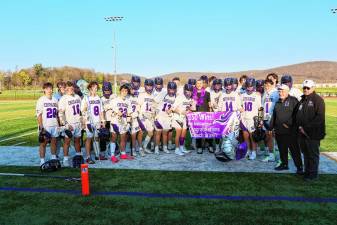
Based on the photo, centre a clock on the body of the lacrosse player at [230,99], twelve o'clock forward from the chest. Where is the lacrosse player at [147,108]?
the lacrosse player at [147,108] is roughly at 3 o'clock from the lacrosse player at [230,99].

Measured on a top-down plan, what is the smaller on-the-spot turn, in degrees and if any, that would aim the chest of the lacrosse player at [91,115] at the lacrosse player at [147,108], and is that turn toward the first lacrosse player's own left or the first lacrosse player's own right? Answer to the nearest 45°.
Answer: approximately 45° to the first lacrosse player's own left

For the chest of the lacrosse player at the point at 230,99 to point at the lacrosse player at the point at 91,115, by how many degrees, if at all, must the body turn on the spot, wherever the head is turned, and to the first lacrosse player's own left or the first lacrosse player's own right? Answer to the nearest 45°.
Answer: approximately 90° to the first lacrosse player's own right

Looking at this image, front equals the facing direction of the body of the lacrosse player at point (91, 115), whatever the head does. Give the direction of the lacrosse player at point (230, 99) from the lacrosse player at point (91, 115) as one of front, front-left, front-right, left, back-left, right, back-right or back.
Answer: front-left

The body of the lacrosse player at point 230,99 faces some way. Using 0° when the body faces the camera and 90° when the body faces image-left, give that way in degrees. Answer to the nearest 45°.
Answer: approximately 0°

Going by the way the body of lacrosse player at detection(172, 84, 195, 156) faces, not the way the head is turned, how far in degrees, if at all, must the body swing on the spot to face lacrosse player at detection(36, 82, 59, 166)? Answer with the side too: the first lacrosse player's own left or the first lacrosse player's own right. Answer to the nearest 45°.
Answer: approximately 90° to the first lacrosse player's own right

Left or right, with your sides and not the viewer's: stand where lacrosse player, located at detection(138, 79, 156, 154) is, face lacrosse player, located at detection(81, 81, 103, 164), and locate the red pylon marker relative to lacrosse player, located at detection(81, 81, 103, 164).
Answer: left

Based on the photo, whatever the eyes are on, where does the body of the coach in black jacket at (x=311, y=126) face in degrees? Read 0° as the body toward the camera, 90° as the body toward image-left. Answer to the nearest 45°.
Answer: approximately 45°

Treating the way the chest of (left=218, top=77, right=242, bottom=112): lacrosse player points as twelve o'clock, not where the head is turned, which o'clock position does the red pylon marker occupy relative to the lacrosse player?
The red pylon marker is roughly at 1 o'clock from the lacrosse player.

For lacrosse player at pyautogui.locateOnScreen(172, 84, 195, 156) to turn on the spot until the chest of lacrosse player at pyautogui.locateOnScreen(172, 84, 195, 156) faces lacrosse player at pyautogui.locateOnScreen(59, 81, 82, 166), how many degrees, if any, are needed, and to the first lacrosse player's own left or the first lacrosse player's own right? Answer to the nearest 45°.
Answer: approximately 90° to the first lacrosse player's own right
